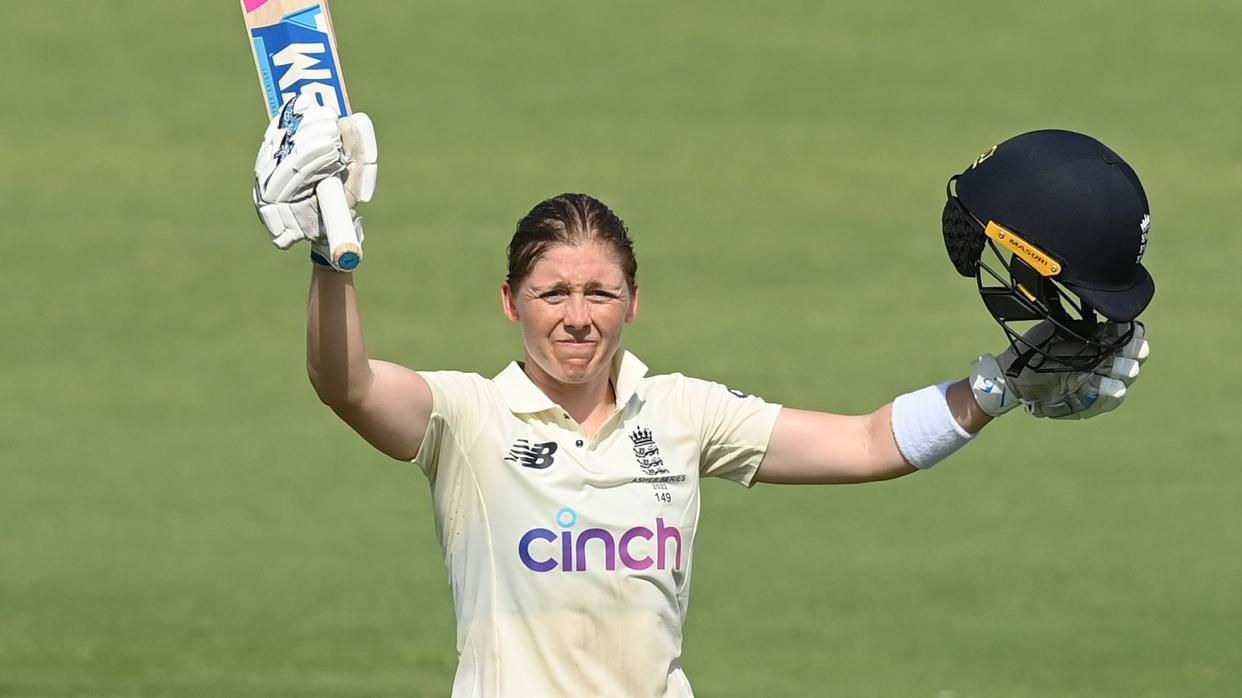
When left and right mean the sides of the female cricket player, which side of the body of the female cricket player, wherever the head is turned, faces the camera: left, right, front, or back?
front
